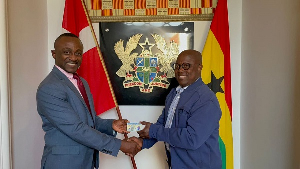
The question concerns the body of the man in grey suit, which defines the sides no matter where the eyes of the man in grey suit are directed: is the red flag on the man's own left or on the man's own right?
on the man's own left

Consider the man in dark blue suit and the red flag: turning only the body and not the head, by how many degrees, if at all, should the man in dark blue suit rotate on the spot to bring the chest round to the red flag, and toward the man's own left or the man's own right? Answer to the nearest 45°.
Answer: approximately 90° to the man's own right

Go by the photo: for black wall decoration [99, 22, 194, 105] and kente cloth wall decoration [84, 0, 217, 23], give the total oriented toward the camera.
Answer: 2

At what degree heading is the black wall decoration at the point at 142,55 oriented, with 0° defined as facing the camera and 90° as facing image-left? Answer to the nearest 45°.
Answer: approximately 0°

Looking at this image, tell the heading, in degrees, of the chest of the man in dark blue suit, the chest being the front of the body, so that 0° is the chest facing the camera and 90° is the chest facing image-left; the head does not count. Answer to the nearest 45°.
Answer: approximately 45°

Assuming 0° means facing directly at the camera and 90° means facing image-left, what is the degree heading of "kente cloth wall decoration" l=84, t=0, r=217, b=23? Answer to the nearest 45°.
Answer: approximately 0°

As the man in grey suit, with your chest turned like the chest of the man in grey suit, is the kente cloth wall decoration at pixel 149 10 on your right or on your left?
on your left

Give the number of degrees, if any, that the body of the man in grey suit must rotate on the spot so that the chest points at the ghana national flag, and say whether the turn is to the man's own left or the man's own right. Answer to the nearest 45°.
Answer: approximately 90° to the man's own left
